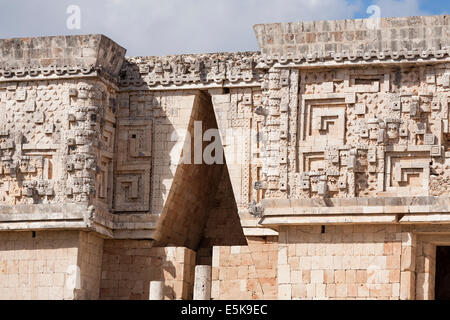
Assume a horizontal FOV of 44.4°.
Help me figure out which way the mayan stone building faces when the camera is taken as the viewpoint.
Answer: facing the viewer
